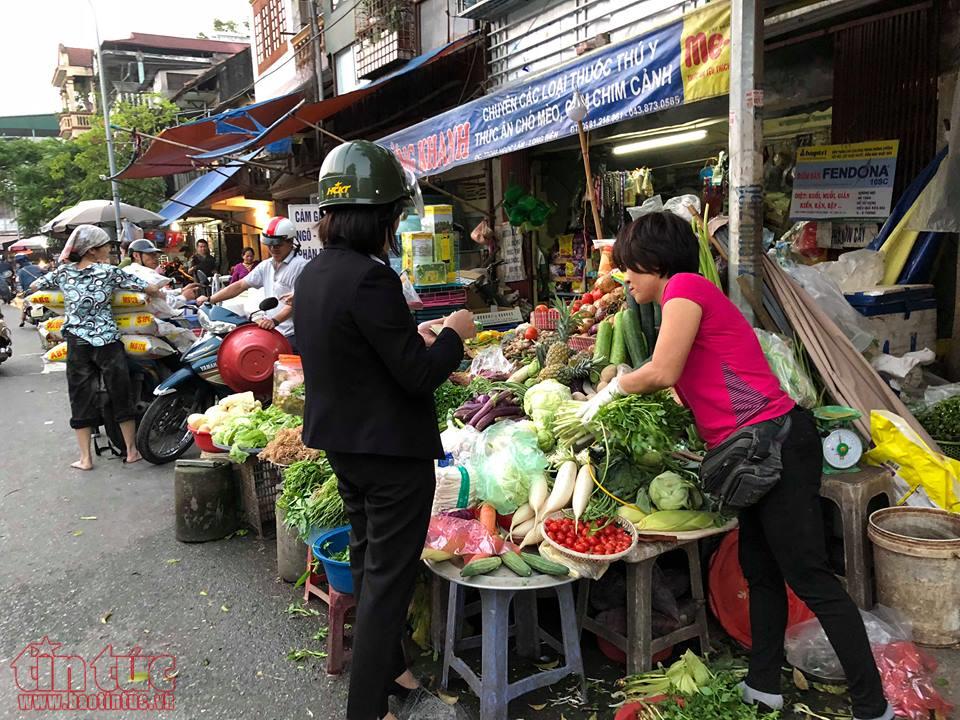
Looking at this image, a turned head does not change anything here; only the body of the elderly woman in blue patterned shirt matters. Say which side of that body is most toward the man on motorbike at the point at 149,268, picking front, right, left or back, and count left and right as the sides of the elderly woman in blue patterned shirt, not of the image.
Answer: front

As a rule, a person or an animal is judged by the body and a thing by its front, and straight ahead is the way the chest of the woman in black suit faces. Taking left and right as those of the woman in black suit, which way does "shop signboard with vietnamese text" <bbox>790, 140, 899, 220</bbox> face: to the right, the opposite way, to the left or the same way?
the opposite way

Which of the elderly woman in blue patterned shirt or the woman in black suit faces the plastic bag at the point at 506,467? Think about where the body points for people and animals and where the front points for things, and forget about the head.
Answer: the woman in black suit

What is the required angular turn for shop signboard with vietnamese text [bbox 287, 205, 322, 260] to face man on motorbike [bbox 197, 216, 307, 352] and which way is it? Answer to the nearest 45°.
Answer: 0° — it already faces them

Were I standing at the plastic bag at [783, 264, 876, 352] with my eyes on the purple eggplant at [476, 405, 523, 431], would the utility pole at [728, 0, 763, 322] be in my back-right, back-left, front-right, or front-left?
front-right

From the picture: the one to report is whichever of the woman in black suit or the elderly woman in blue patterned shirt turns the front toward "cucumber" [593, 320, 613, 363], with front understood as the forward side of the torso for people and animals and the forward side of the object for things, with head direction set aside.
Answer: the woman in black suit

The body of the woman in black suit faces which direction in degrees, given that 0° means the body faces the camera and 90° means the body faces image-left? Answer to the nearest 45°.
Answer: approximately 225°

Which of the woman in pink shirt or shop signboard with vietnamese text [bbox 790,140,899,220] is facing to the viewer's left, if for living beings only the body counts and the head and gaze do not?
the woman in pink shirt

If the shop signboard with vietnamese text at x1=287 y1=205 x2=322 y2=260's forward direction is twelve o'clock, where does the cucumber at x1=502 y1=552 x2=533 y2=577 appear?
The cucumber is roughly at 12 o'clock from the shop signboard with vietnamese text.

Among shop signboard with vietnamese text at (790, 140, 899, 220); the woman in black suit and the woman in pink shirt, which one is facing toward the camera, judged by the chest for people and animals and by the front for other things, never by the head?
the shop signboard with vietnamese text

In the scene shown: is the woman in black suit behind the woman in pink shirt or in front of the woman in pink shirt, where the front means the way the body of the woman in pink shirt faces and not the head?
in front

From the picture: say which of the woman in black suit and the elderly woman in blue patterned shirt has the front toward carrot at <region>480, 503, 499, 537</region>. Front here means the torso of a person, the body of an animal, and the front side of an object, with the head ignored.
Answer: the woman in black suit

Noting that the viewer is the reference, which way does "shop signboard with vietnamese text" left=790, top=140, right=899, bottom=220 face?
facing the viewer

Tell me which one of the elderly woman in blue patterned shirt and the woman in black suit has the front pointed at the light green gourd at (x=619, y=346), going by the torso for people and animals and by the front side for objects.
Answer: the woman in black suit

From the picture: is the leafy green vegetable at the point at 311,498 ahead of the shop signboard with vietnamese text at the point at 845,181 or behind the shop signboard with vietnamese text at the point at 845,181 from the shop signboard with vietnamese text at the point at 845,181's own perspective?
ahead

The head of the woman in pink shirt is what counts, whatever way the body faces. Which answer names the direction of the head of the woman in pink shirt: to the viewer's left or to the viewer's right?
to the viewer's left

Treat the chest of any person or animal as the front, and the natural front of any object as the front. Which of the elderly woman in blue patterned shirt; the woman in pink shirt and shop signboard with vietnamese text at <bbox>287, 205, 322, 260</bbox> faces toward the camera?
the shop signboard with vietnamese text
